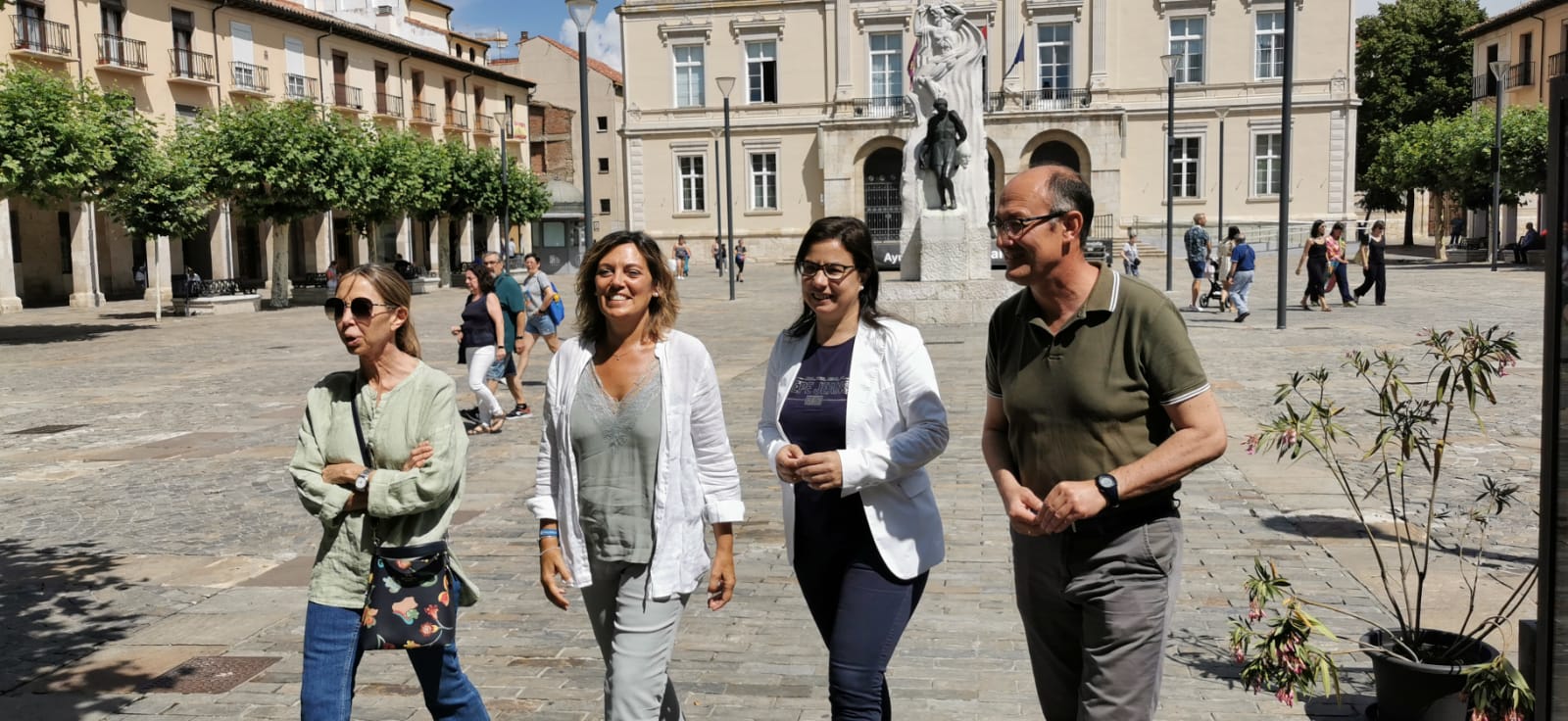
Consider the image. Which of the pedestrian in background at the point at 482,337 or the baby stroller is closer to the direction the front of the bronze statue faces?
the pedestrian in background

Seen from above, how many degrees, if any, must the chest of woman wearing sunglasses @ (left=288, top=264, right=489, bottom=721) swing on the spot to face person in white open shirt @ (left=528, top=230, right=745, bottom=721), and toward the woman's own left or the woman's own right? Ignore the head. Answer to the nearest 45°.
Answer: approximately 90° to the woman's own left

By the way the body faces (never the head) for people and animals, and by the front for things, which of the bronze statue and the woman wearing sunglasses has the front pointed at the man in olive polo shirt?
the bronze statue

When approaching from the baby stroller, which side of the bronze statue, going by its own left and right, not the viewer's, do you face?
left

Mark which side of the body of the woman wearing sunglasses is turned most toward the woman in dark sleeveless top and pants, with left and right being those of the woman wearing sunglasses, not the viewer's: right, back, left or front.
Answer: back

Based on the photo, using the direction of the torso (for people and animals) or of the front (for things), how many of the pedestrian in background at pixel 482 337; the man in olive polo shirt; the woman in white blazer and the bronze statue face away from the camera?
0

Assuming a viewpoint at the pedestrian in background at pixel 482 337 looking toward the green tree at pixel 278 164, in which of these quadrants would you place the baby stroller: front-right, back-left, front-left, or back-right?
front-right

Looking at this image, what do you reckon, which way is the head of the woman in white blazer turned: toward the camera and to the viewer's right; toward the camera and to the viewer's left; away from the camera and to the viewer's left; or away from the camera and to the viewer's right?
toward the camera and to the viewer's left

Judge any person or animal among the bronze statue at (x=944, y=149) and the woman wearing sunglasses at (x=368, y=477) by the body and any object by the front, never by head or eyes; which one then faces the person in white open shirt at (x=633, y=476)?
the bronze statue

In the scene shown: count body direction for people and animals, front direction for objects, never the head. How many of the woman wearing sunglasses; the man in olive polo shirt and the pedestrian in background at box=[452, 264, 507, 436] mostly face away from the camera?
0

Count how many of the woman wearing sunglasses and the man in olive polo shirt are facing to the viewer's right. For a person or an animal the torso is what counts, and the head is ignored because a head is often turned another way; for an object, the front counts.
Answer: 0

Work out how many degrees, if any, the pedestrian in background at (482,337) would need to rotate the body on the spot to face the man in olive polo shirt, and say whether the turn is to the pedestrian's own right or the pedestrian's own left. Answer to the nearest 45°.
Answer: approximately 45° to the pedestrian's own left

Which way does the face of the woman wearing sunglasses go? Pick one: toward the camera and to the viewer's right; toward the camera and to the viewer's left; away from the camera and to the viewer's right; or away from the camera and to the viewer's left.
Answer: toward the camera and to the viewer's left

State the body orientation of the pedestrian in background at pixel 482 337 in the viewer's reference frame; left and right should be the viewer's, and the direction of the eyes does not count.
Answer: facing the viewer and to the left of the viewer

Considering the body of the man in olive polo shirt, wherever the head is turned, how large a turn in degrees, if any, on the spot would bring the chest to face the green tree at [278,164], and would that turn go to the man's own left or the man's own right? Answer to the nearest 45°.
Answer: approximately 90° to the man's own right

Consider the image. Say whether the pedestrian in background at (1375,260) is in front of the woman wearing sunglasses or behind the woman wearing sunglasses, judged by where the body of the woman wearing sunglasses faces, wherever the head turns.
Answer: behind
